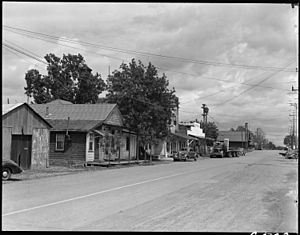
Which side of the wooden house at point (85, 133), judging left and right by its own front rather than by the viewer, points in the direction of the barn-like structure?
right

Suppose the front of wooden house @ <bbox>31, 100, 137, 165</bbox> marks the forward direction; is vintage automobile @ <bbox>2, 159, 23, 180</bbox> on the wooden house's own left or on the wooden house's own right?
on the wooden house's own right

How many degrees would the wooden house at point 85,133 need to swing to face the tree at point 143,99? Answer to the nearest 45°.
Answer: approximately 90° to its left

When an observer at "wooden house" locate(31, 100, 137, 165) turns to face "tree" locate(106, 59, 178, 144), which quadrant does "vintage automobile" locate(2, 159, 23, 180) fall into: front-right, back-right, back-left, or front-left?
back-right

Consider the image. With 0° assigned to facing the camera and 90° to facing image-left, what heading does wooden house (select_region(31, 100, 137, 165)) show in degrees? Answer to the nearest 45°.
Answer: approximately 315°
